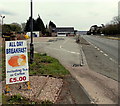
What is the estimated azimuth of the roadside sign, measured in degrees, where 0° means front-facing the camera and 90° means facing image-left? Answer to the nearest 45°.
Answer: approximately 0°
